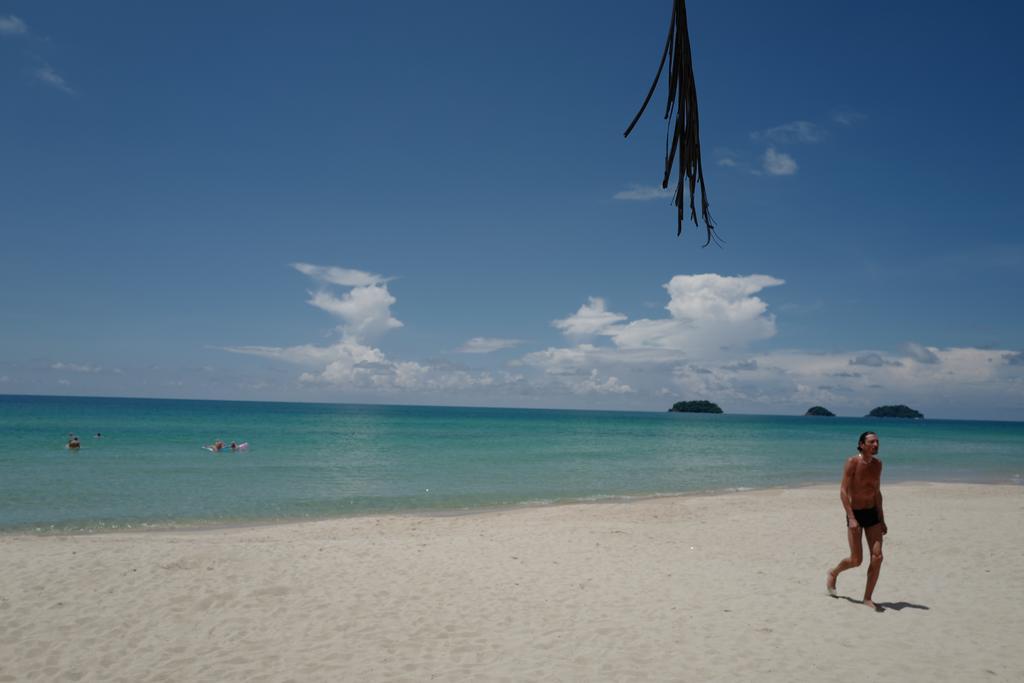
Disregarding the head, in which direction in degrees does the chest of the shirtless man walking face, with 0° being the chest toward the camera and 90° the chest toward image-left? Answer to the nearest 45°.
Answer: approximately 315°

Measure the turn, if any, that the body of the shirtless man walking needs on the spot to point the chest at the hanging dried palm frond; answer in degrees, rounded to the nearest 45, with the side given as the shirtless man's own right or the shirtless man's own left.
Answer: approximately 45° to the shirtless man's own right
